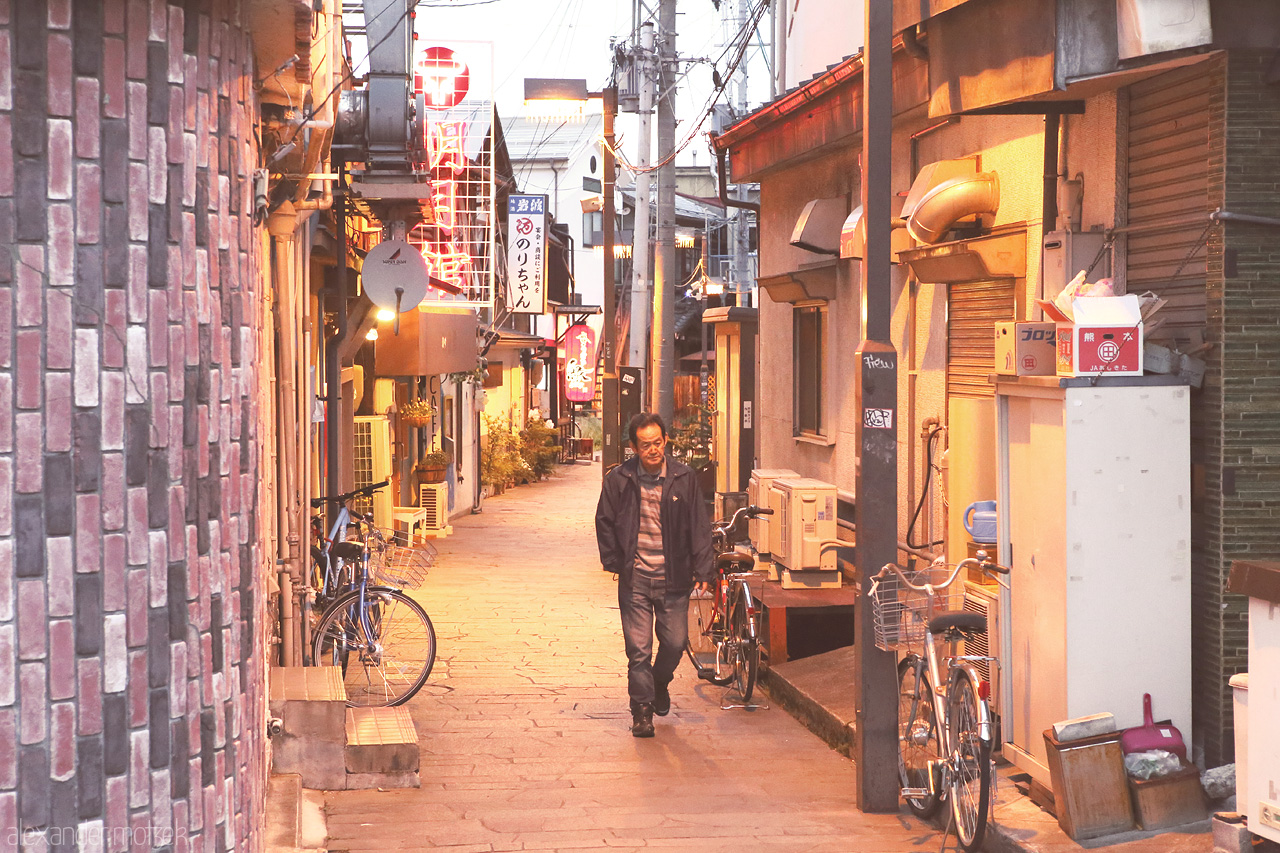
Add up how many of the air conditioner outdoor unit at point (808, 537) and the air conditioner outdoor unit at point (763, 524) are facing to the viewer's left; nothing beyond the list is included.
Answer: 2

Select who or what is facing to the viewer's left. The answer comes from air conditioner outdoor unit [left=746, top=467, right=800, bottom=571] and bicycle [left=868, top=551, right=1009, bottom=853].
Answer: the air conditioner outdoor unit

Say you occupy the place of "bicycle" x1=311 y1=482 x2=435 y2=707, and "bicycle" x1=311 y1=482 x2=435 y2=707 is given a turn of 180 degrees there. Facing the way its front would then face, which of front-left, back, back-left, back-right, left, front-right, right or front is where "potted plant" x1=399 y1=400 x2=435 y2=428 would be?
front-right

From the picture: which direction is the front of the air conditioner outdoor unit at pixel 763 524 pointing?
to the viewer's left

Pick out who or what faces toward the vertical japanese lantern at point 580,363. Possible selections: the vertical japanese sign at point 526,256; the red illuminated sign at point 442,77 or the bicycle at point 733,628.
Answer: the bicycle

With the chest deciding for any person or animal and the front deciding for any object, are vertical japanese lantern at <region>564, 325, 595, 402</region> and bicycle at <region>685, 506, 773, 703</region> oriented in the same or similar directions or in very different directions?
very different directions

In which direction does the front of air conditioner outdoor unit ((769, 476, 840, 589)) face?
to the viewer's left

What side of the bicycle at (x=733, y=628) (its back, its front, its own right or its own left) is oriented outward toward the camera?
back

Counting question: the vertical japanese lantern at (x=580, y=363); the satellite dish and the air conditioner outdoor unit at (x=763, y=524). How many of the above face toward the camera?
2

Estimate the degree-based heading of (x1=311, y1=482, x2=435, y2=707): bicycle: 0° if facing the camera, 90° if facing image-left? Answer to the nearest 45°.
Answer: approximately 315°

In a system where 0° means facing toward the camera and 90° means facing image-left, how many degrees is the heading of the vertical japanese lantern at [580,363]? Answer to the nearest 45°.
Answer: approximately 0°
